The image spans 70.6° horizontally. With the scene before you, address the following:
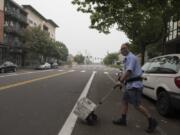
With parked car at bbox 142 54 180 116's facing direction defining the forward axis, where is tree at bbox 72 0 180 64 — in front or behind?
in front

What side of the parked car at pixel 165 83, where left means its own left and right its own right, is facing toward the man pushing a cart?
left

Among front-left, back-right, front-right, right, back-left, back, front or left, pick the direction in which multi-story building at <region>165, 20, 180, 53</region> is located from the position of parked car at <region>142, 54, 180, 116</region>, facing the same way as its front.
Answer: front-right
